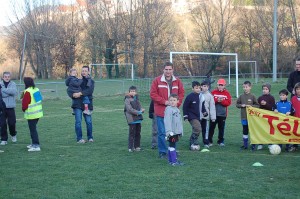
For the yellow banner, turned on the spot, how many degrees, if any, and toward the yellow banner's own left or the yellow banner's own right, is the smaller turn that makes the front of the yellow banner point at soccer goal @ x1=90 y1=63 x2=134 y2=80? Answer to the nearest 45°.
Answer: approximately 135° to the yellow banner's own right

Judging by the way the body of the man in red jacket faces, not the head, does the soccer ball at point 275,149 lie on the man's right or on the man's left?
on the man's left

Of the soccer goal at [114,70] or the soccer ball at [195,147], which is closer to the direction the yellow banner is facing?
the soccer ball

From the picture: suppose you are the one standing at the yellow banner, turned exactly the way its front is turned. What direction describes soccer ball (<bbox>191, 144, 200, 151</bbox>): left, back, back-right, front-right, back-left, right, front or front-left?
right

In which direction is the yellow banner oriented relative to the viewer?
toward the camera

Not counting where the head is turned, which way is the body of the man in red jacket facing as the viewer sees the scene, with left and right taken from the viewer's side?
facing the viewer

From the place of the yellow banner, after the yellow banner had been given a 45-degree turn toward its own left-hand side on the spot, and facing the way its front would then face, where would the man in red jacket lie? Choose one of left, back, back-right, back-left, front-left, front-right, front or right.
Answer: right

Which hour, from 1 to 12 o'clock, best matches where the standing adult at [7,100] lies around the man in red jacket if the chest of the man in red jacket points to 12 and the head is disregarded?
The standing adult is roughly at 4 o'clock from the man in red jacket.

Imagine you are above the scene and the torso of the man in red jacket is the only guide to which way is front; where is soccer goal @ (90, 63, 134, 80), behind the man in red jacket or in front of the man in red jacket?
behind

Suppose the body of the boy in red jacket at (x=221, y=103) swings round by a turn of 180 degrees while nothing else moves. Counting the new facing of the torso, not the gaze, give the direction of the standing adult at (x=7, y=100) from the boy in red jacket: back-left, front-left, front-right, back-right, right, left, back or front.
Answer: left
